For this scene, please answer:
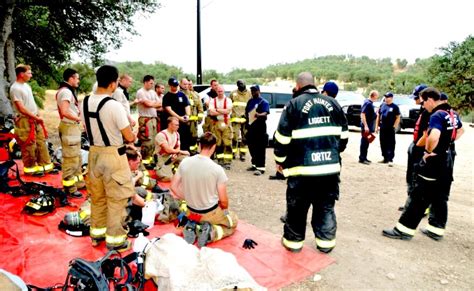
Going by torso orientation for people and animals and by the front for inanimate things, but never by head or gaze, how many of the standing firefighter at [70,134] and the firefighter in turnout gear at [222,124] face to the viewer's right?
1

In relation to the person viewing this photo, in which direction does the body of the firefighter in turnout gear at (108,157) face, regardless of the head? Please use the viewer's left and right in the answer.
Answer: facing away from the viewer and to the right of the viewer

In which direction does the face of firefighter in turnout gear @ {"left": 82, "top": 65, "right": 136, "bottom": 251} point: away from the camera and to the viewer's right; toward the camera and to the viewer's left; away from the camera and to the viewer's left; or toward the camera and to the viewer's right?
away from the camera and to the viewer's right

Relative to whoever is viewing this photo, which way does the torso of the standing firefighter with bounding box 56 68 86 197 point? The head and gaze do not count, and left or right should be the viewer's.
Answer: facing to the right of the viewer

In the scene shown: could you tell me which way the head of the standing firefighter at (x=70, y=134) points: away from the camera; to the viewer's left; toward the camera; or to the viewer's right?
to the viewer's right
